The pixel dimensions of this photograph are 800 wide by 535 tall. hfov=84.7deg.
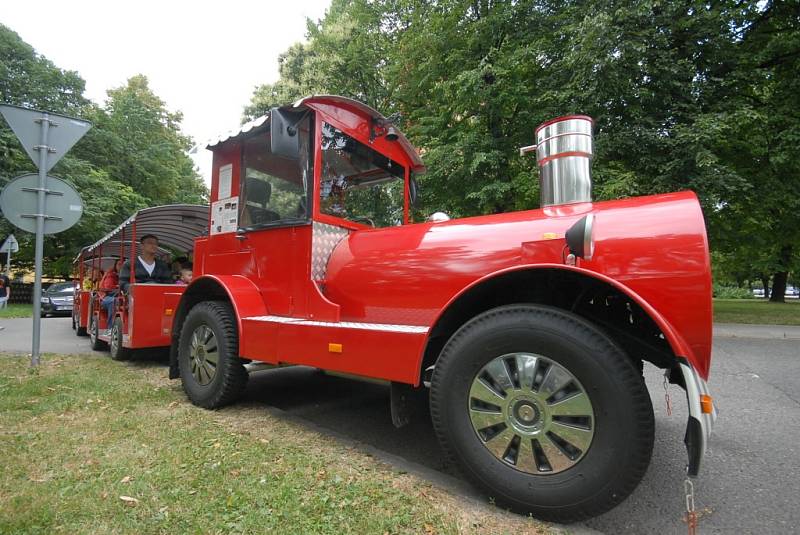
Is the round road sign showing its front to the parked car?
yes

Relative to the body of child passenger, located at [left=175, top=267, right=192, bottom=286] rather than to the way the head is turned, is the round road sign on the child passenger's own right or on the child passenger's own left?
on the child passenger's own right

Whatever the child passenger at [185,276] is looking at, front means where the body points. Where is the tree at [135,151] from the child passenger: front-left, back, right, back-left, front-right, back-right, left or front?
back-left

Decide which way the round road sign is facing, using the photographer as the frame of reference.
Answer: facing away from the viewer

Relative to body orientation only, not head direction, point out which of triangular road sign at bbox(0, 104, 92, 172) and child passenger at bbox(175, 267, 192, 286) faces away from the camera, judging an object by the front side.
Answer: the triangular road sign

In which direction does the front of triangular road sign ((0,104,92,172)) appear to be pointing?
away from the camera

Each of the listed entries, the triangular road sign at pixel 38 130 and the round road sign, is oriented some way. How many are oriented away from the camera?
2
